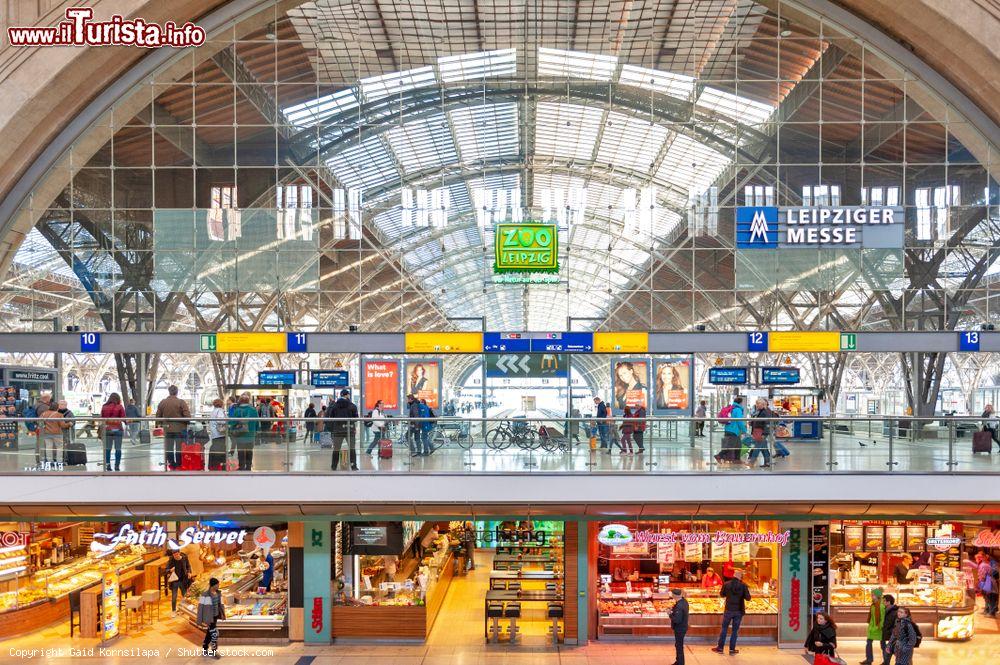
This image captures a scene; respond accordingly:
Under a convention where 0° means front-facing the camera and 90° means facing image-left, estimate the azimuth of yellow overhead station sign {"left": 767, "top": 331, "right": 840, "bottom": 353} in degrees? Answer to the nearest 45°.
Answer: approximately 0°

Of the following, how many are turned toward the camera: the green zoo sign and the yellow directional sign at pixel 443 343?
2

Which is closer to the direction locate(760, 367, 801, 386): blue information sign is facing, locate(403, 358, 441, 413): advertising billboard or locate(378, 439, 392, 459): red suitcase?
the red suitcase

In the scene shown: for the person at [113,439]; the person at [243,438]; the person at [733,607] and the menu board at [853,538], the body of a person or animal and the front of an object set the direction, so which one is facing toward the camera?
the menu board

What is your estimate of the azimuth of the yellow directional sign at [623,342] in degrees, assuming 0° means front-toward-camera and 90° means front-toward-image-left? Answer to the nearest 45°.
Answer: approximately 0°

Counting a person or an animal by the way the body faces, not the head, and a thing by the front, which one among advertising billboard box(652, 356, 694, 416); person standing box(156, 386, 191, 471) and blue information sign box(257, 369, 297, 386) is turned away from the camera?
the person standing

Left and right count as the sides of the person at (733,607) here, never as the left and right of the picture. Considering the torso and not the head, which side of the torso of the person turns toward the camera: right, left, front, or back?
back

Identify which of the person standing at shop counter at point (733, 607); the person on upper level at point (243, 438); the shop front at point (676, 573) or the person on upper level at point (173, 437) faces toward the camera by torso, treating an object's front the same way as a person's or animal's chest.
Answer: the shop front

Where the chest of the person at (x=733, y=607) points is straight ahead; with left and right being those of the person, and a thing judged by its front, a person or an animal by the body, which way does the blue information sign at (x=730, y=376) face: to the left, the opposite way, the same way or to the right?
the opposite way
